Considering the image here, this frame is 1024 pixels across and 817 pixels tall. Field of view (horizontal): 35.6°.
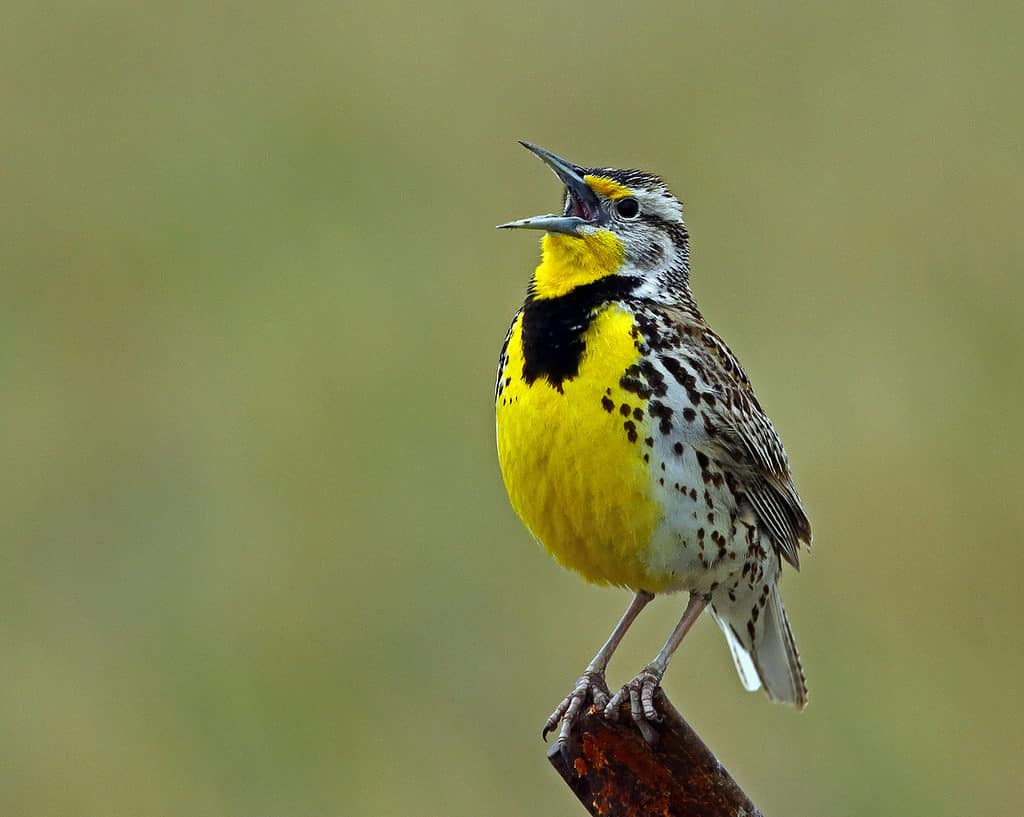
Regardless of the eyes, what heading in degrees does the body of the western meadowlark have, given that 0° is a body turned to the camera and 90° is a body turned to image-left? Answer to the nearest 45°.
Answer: approximately 45°
